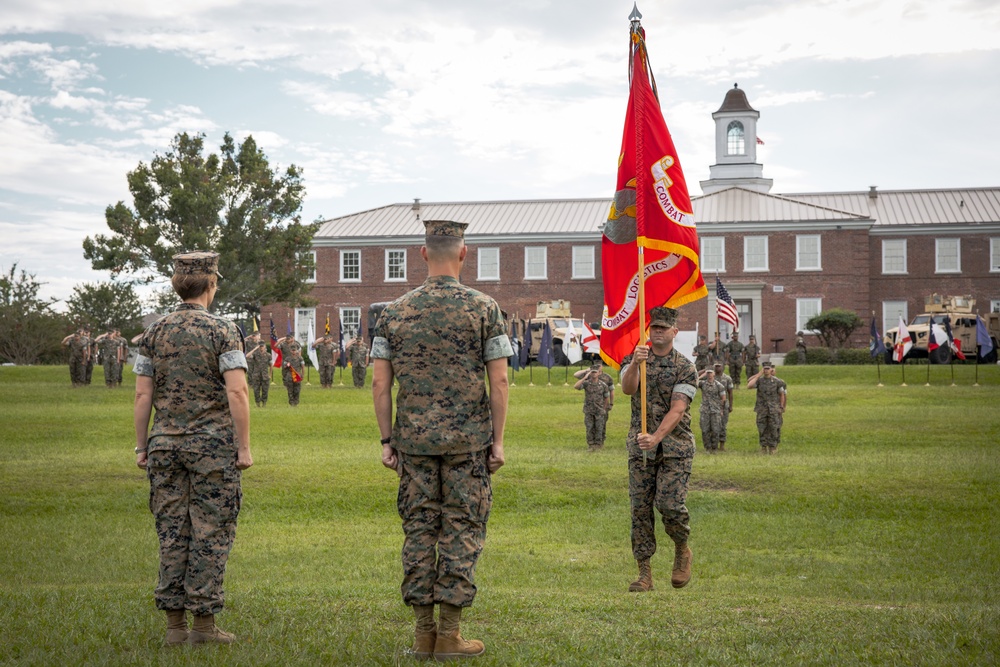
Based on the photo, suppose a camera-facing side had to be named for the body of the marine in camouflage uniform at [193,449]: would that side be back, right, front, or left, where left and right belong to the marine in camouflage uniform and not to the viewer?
back

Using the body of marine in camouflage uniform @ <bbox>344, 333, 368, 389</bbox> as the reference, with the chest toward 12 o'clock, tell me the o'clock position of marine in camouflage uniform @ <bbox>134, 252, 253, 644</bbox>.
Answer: marine in camouflage uniform @ <bbox>134, 252, 253, 644</bbox> is roughly at 12 o'clock from marine in camouflage uniform @ <bbox>344, 333, 368, 389</bbox>.

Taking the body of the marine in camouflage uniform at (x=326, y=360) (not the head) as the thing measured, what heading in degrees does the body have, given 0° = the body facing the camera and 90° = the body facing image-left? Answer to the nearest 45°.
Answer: approximately 0°

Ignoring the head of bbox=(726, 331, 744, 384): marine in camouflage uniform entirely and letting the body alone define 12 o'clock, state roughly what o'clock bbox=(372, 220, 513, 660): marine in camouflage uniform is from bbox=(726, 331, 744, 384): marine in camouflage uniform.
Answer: bbox=(372, 220, 513, 660): marine in camouflage uniform is roughly at 12 o'clock from bbox=(726, 331, 744, 384): marine in camouflage uniform.

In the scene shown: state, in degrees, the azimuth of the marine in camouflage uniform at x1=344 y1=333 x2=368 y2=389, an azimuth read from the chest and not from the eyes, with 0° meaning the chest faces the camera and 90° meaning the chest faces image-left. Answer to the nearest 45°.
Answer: approximately 0°

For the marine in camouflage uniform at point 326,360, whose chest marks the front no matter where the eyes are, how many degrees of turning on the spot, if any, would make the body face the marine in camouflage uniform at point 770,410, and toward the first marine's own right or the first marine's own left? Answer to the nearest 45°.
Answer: approximately 45° to the first marine's own left

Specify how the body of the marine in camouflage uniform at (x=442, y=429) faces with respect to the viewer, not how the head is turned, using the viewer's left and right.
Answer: facing away from the viewer

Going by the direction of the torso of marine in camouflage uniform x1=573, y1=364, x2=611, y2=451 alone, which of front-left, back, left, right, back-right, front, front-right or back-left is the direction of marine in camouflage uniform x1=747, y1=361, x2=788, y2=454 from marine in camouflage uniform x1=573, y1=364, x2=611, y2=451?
left

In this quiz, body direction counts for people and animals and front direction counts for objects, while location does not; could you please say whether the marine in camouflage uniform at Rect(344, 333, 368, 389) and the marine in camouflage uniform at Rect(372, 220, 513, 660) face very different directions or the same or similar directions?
very different directions

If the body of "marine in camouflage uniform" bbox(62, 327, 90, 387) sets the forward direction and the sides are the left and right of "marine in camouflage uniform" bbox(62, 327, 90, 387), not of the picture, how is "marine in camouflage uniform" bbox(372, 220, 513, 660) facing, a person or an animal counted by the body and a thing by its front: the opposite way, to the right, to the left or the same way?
the opposite way

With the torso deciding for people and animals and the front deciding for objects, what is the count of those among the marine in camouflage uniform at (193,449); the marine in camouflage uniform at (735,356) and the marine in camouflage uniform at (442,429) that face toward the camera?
1

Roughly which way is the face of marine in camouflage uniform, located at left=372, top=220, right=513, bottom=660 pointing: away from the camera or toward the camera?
away from the camera

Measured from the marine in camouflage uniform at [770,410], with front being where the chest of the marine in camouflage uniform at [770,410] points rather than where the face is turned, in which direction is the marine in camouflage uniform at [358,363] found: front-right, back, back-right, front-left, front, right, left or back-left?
back-right

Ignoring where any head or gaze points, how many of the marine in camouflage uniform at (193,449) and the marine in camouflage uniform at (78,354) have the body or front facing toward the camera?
1
